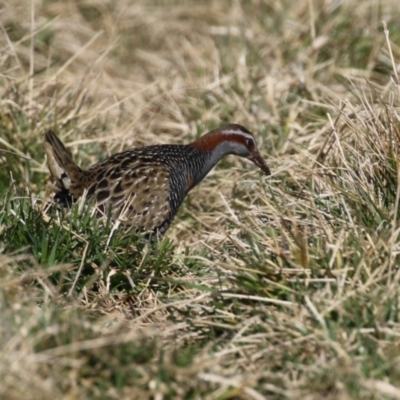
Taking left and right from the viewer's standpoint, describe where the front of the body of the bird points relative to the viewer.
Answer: facing to the right of the viewer
